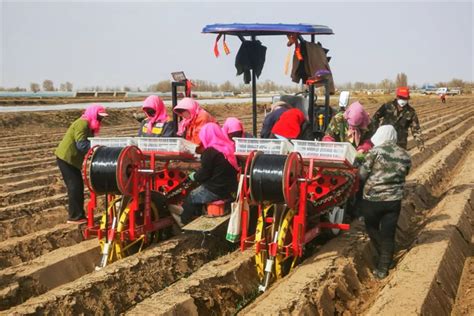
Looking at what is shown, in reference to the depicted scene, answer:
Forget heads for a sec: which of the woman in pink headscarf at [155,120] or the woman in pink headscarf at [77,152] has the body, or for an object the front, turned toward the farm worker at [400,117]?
the woman in pink headscarf at [77,152]

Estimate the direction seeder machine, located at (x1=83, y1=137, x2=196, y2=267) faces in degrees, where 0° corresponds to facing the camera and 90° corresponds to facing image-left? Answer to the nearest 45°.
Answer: approximately 225°

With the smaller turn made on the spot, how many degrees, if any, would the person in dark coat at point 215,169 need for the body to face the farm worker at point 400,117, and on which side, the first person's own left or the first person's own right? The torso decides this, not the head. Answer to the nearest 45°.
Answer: approximately 135° to the first person's own right

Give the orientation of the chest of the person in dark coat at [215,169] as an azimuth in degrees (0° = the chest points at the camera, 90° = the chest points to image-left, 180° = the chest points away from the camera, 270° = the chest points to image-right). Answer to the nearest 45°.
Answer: approximately 90°

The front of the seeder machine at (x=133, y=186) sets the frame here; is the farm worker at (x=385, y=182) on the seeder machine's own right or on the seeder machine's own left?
on the seeder machine's own right

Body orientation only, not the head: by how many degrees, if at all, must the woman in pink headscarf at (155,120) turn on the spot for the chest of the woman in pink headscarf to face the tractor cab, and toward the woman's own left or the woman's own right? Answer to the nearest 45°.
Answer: approximately 135° to the woman's own left

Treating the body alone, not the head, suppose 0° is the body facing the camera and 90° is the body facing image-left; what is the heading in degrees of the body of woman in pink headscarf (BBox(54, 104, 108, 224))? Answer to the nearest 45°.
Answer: approximately 270°

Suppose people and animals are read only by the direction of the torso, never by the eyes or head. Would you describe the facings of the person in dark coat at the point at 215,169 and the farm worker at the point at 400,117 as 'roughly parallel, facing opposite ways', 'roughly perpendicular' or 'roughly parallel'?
roughly perpendicular

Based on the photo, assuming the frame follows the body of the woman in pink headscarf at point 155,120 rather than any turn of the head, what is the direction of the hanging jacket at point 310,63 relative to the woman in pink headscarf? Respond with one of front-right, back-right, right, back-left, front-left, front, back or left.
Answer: back-left

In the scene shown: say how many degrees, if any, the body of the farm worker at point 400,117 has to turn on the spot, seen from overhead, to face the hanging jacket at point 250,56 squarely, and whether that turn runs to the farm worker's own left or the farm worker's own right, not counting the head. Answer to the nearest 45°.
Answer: approximately 45° to the farm worker's own right

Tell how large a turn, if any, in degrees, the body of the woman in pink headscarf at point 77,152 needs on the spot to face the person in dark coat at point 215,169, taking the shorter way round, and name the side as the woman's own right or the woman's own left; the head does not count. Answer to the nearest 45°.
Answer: approximately 45° to the woman's own right

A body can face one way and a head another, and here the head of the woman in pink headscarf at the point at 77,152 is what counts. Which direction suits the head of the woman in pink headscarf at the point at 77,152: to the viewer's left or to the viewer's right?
to the viewer's right
